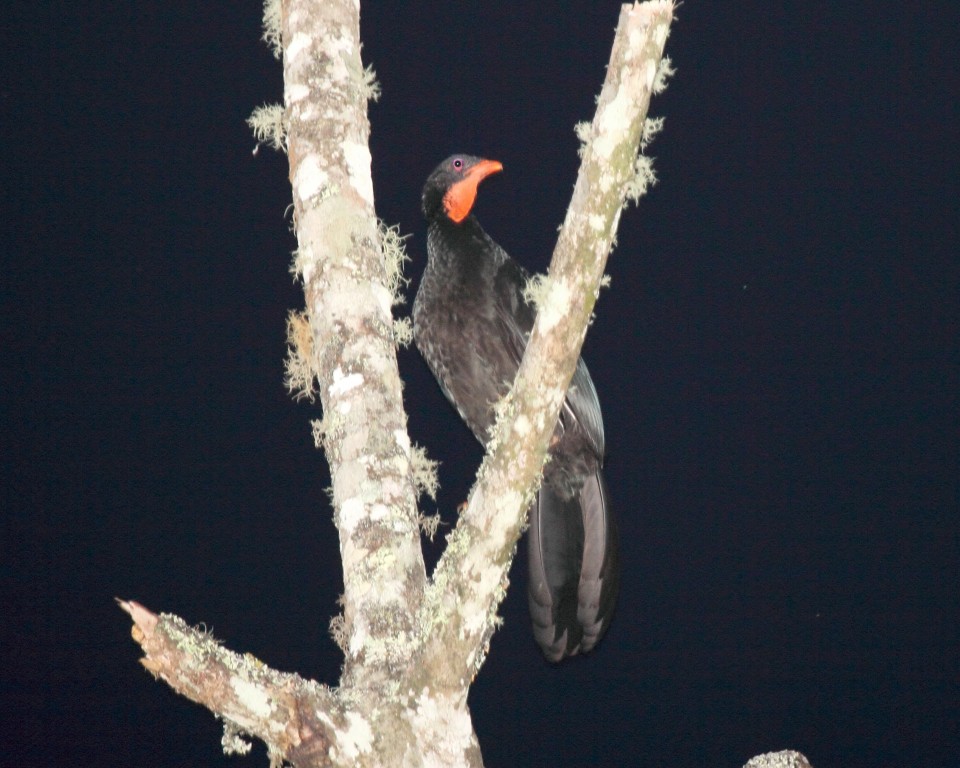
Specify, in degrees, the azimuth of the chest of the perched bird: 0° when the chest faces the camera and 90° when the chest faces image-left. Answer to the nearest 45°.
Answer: approximately 45°
